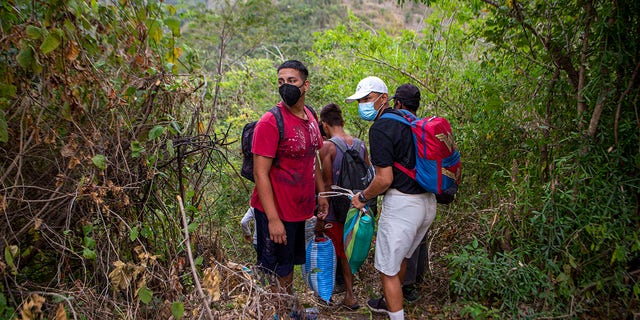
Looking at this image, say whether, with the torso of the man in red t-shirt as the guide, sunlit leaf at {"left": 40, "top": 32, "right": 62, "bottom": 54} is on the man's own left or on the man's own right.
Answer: on the man's own right

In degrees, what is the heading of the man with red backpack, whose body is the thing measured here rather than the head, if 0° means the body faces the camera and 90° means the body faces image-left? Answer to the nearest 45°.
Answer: approximately 90°

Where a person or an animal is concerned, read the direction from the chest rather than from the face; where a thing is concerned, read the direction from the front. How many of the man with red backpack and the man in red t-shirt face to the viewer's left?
1

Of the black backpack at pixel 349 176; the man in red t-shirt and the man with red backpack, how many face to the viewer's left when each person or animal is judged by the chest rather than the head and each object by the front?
1

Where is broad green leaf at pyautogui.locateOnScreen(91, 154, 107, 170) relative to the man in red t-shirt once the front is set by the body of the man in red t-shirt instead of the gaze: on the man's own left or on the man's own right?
on the man's own right

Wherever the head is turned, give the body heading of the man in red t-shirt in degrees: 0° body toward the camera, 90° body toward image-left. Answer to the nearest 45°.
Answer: approximately 315°

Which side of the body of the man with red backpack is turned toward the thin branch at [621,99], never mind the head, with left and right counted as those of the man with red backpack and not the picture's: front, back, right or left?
back

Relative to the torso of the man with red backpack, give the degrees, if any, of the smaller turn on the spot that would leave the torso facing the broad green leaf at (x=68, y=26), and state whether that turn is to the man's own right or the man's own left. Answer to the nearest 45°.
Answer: approximately 45° to the man's own left

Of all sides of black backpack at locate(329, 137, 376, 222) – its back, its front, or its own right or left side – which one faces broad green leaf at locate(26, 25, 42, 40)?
right
